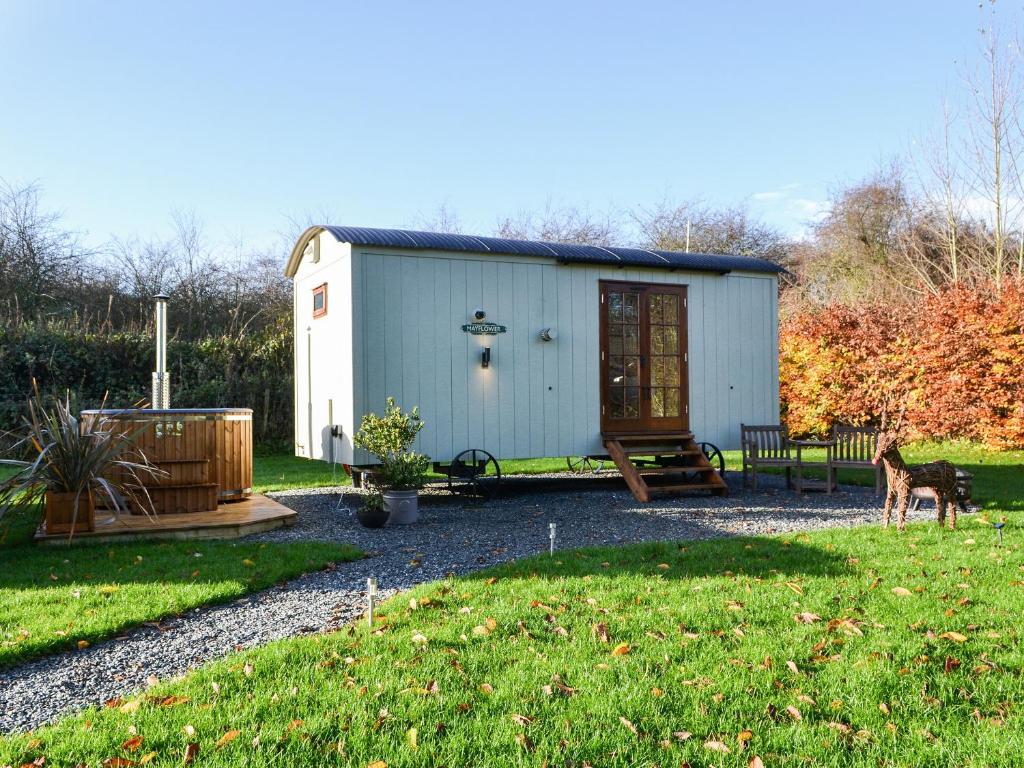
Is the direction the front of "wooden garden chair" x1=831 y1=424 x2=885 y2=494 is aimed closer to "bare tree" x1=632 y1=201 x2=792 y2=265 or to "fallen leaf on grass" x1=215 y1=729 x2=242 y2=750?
the fallen leaf on grass

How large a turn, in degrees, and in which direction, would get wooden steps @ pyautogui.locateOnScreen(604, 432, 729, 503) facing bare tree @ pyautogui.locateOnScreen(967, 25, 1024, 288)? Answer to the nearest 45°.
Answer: approximately 90° to its left

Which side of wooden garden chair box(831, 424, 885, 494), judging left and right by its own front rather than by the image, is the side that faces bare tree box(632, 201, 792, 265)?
back

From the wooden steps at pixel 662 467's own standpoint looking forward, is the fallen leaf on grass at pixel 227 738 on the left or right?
on its right

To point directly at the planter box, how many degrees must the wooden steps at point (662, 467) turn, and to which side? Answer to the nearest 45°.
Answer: approximately 90° to its right

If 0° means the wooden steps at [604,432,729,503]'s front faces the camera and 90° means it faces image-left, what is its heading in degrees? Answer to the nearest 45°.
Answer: approximately 315°

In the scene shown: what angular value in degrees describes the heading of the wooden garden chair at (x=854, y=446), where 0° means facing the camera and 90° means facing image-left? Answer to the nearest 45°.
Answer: approximately 0°

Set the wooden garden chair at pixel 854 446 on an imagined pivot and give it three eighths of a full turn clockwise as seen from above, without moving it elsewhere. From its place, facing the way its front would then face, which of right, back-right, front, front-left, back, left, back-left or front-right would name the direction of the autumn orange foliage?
front-right
